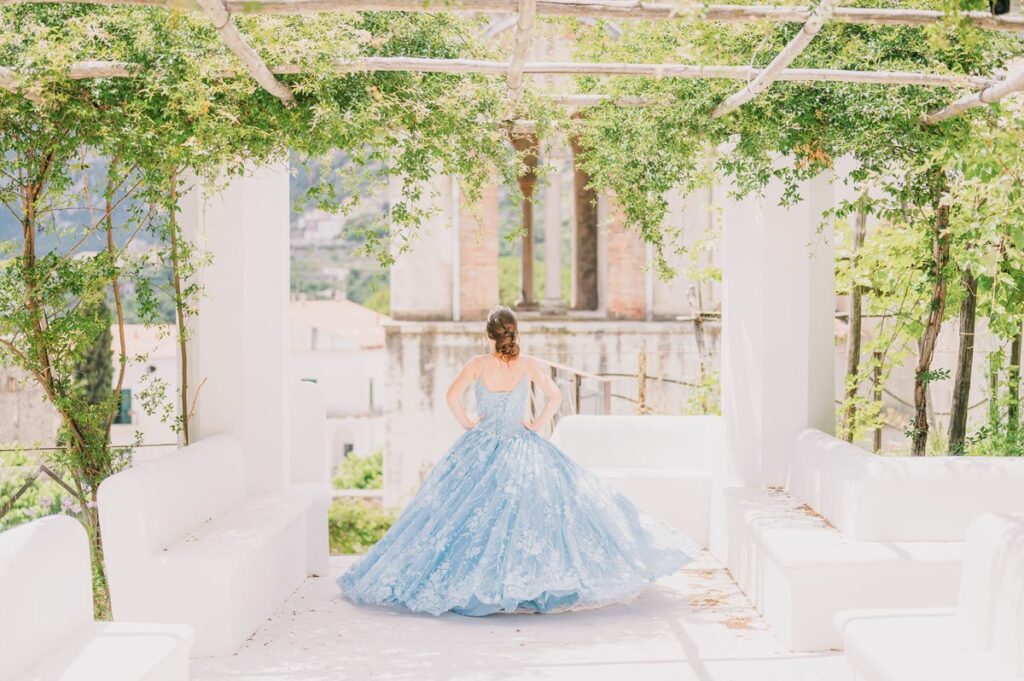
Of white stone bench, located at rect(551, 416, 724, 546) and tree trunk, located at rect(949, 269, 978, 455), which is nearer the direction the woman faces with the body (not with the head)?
the white stone bench

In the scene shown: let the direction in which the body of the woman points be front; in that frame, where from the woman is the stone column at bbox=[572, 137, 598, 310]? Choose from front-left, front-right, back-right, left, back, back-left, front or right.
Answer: front

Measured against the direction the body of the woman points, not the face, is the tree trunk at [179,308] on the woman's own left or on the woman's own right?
on the woman's own left

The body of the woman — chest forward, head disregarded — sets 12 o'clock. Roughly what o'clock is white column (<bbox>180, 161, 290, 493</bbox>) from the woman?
The white column is roughly at 10 o'clock from the woman.

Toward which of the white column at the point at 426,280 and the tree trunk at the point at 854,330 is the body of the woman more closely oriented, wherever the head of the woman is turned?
the white column

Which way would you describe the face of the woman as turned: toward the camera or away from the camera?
away from the camera

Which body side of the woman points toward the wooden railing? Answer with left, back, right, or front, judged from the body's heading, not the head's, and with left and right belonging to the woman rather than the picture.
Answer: front

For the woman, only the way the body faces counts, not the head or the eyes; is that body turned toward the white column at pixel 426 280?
yes

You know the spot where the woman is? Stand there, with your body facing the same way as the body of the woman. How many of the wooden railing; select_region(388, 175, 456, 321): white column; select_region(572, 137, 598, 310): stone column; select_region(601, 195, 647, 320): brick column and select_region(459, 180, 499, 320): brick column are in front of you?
5

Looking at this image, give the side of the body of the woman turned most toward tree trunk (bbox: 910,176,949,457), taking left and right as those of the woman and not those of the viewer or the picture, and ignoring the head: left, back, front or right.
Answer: right

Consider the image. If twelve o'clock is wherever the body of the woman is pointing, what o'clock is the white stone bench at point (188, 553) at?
The white stone bench is roughly at 8 o'clock from the woman.

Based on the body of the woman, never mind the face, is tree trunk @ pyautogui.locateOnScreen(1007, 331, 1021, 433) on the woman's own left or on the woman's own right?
on the woman's own right

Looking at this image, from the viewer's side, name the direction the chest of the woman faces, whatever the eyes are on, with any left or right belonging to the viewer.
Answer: facing away from the viewer
